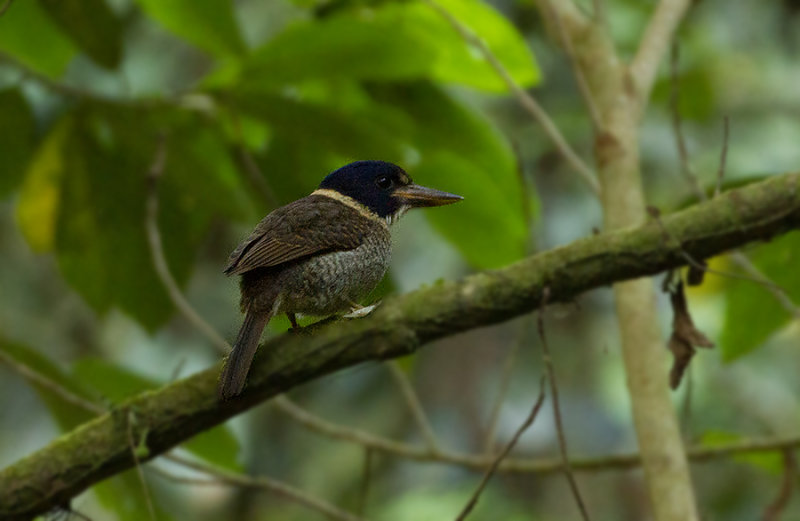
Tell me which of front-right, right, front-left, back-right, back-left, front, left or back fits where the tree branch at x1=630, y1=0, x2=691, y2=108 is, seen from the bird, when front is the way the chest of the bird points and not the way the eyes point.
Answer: front-left

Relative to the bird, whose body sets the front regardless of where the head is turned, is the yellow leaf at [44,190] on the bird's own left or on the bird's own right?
on the bird's own left

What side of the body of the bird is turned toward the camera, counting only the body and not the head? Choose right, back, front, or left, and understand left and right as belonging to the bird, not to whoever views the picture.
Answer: right
